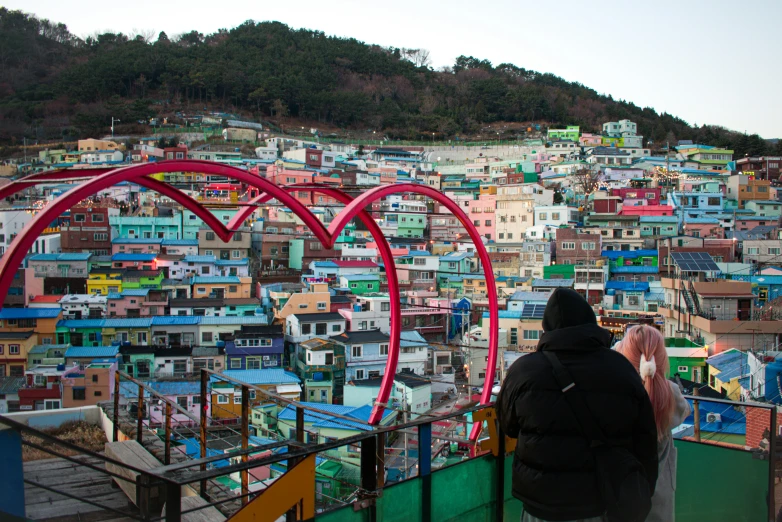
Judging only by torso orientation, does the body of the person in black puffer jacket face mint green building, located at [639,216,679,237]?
yes

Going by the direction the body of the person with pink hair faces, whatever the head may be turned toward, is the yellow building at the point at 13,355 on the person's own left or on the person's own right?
on the person's own left

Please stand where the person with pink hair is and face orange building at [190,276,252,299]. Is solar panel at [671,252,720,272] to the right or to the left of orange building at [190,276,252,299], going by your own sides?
right

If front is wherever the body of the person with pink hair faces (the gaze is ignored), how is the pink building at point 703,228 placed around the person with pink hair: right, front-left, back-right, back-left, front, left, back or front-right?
front

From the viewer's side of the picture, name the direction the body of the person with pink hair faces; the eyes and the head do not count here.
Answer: away from the camera

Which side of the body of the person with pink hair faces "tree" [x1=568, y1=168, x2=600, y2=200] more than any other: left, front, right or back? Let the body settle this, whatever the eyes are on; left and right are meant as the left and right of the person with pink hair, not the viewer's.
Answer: front

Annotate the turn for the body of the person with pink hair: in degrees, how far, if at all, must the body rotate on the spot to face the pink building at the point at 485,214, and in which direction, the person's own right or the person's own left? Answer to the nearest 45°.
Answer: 0° — they already face it

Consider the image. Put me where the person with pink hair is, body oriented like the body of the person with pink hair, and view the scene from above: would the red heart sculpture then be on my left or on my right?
on my left

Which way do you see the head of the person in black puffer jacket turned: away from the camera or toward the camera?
away from the camera

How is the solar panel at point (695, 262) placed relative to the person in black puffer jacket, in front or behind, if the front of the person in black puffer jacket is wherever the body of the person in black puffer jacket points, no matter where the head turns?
in front

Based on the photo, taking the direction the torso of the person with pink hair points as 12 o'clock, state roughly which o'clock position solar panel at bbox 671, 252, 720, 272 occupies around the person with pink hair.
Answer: The solar panel is roughly at 12 o'clock from the person with pink hair.

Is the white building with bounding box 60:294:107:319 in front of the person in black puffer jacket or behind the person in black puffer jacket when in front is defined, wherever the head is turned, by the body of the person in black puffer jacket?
in front

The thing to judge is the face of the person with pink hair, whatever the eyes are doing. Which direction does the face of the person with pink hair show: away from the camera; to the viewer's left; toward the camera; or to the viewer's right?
away from the camera

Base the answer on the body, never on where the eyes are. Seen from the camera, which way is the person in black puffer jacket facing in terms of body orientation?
away from the camera

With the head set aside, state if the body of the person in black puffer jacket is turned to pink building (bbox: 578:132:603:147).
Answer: yes
